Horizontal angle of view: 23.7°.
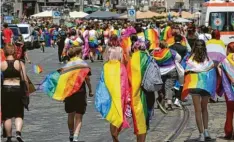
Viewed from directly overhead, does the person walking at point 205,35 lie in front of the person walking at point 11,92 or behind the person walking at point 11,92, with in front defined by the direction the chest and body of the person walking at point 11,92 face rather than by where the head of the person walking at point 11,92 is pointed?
in front

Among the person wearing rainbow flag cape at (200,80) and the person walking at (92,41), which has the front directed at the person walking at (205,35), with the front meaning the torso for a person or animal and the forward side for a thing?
the person wearing rainbow flag cape

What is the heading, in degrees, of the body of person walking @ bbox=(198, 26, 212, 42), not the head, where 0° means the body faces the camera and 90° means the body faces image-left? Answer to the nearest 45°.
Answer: approximately 180°

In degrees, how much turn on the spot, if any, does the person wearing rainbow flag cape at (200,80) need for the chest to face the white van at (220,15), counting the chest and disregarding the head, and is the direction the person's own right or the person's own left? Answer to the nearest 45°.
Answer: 0° — they already face it

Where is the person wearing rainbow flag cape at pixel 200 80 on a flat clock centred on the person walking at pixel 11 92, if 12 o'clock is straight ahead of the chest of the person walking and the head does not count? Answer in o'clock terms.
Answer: The person wearing rainbow flag cape is roughly at 3 o'clock from the person walking.

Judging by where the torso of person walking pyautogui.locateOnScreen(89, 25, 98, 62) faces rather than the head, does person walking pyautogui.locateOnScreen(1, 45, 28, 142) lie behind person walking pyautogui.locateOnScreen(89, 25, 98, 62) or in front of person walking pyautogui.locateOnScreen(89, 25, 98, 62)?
behind

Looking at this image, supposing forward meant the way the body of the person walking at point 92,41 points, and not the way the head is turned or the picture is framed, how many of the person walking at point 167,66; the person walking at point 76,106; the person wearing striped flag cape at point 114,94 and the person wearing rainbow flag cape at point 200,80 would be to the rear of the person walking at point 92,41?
4

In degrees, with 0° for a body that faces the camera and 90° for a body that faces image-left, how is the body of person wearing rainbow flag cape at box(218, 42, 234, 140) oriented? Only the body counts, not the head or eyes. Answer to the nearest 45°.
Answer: approximately 180°

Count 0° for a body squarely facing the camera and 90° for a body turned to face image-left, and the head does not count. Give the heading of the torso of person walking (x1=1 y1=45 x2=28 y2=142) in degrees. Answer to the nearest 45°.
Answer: approximately 180°

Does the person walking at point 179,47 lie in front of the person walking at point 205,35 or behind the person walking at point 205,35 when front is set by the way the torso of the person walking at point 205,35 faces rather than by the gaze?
behind

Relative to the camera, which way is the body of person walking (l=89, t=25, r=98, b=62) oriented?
away from the camera

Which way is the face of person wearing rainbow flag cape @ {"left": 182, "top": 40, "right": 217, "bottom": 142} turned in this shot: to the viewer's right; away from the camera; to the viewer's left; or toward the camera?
away from the camera

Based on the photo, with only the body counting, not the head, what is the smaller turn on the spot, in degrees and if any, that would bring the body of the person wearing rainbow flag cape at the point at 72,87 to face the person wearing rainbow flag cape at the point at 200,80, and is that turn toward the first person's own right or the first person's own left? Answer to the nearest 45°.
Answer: approximately 90° to the first person's own right

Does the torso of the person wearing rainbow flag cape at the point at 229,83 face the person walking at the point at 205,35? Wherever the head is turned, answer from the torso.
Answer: yes

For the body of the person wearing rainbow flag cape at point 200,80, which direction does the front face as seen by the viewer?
away from the camera
